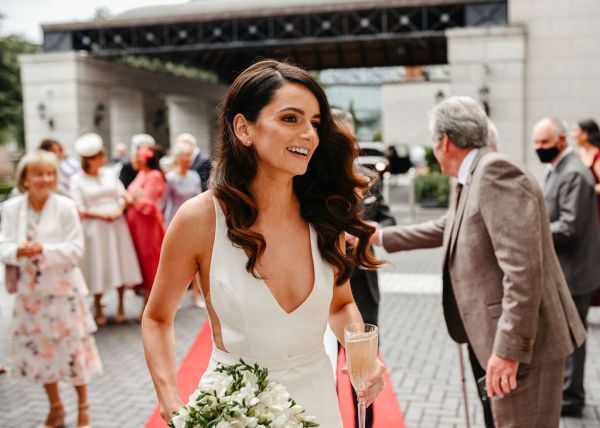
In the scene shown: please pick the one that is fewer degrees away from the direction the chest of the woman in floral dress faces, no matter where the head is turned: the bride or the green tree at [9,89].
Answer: the bride

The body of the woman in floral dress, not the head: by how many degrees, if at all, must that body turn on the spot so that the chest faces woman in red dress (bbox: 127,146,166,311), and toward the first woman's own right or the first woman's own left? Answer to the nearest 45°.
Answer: approximately 180°

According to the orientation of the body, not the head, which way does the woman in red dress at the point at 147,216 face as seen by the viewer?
to the viewer's left

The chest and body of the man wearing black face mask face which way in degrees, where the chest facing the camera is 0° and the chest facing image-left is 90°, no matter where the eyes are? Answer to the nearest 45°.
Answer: approximately 45°

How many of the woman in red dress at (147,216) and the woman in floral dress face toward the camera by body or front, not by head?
1

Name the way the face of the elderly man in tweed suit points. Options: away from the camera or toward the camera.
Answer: away from the camera
